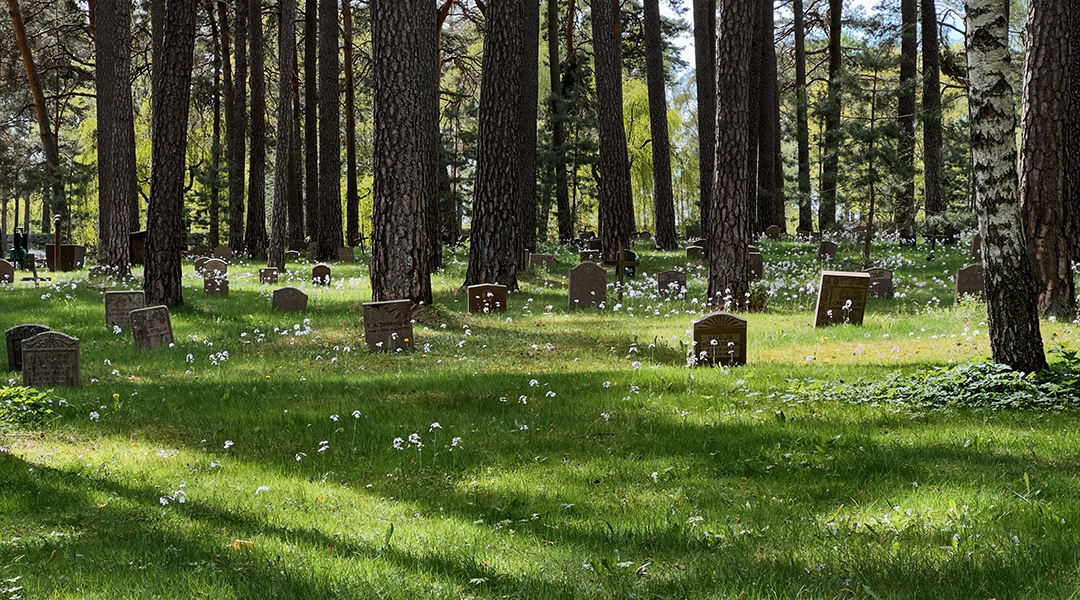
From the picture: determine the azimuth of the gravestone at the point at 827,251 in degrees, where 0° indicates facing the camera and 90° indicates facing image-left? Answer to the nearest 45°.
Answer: approximately 0°

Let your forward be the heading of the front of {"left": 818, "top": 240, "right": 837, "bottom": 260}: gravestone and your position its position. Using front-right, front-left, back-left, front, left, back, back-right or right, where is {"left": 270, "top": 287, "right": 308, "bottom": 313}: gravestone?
front-right

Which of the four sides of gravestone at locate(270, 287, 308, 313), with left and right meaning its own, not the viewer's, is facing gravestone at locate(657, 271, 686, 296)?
left

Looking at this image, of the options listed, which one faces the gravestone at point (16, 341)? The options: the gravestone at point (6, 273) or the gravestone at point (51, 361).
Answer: the gravestone at point (6, 273)

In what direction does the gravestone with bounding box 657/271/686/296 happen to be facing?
toward the camera

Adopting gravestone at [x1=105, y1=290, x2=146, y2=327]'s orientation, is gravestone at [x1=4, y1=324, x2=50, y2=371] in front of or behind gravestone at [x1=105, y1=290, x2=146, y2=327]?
in front

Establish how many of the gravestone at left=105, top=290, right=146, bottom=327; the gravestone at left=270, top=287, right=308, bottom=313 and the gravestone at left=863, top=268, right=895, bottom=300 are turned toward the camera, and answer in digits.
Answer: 3

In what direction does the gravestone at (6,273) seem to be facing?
toward the camera

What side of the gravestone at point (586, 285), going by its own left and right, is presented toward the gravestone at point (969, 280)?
left

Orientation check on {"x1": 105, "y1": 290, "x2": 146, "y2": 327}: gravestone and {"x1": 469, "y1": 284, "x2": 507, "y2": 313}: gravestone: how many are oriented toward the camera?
2

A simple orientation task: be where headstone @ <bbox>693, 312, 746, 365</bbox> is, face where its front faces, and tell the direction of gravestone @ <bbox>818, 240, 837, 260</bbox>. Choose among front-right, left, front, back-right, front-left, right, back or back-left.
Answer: back
